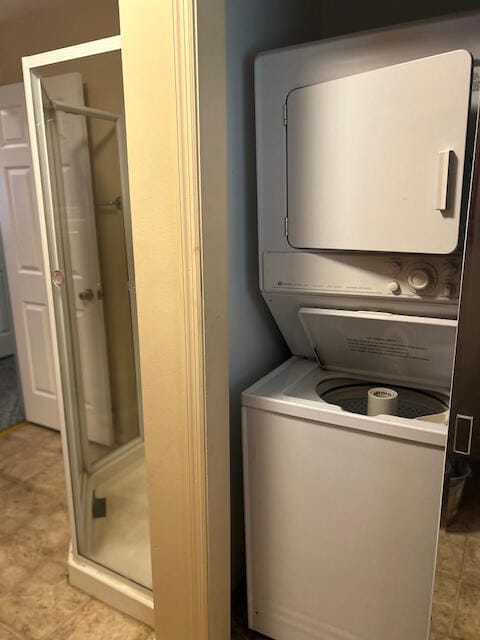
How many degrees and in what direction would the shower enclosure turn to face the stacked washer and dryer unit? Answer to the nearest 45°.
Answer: approximately 90° to its left

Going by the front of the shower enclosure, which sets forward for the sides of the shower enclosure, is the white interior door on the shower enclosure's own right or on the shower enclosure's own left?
on the shower enclosure's own right

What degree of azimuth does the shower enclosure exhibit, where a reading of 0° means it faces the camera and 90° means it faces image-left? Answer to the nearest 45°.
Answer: approximately 45°
